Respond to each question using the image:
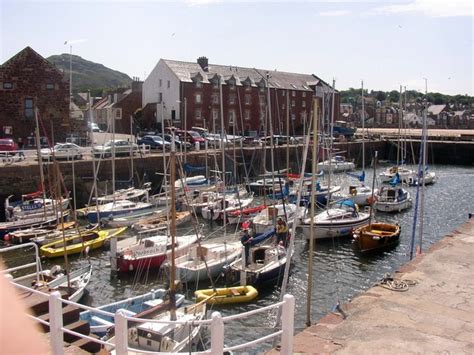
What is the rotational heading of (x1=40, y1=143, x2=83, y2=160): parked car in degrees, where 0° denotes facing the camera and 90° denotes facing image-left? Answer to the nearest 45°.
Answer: approximately 90°

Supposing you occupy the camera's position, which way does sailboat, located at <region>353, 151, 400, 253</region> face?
facing the viewer and to the left of the viewer

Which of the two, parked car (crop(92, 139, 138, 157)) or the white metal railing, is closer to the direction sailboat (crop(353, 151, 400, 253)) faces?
the white metal railing

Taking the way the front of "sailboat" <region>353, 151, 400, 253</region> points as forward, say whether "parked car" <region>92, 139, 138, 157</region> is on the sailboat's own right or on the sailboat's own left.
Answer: on the sailboat's own right

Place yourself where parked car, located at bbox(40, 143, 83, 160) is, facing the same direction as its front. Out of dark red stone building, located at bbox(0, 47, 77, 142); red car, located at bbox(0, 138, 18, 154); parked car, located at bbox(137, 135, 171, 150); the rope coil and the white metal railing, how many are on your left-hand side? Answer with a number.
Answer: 2

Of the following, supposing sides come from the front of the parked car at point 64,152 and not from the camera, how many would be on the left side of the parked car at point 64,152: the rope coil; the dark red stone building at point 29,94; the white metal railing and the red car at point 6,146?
2

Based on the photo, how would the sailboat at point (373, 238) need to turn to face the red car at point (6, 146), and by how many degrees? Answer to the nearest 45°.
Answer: approximately 45° to its right

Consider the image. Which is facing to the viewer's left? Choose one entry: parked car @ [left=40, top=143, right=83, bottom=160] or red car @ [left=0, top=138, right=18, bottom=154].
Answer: the parked car

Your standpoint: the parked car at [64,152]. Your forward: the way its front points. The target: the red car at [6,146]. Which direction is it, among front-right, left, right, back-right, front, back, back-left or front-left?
front-right

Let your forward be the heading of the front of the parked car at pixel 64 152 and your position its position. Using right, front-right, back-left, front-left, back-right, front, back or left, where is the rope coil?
left

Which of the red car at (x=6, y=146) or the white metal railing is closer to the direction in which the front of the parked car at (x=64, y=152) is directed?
the red car
